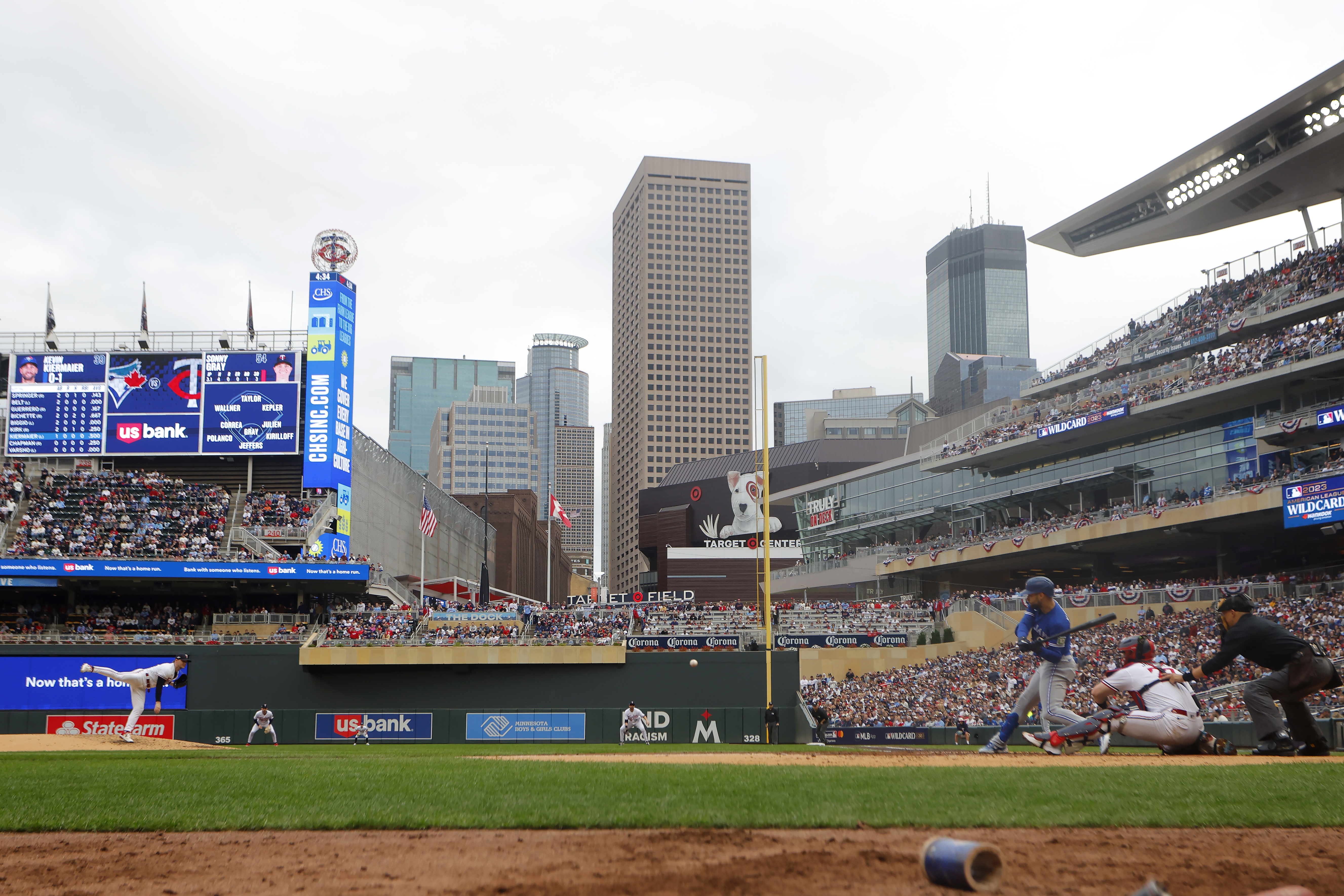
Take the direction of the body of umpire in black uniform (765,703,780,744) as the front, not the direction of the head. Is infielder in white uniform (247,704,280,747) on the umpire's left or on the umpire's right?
on the umpire's right

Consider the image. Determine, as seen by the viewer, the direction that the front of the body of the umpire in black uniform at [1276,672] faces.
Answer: to the viewer's left

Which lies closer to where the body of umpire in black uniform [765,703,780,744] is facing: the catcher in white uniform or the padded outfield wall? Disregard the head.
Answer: the catcher in white uniform

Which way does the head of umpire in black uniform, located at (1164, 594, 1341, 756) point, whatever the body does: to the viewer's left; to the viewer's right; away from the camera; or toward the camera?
to the viewer's left

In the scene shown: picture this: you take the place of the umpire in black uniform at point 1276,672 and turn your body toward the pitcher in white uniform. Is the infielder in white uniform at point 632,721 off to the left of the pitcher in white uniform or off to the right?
right

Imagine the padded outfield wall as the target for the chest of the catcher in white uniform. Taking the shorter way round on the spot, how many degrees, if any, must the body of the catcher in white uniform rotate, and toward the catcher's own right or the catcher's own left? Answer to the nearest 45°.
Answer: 0° — they already face it

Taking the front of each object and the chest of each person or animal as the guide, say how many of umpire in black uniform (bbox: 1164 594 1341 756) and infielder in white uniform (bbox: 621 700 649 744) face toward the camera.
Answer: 1

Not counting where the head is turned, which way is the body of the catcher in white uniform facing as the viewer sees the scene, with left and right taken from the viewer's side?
facing away from the viewer and to the left of the viewer
